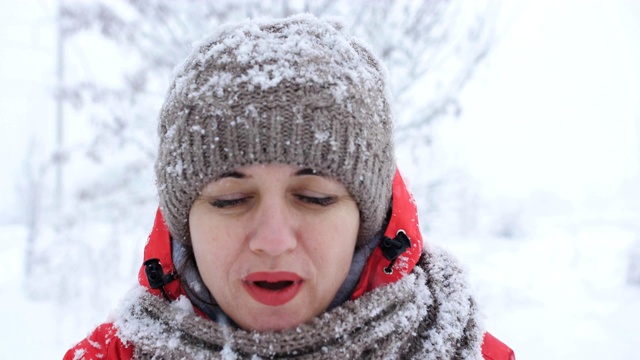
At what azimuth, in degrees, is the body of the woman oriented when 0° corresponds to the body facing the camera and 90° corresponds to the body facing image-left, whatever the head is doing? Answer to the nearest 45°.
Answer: approximately 0°
